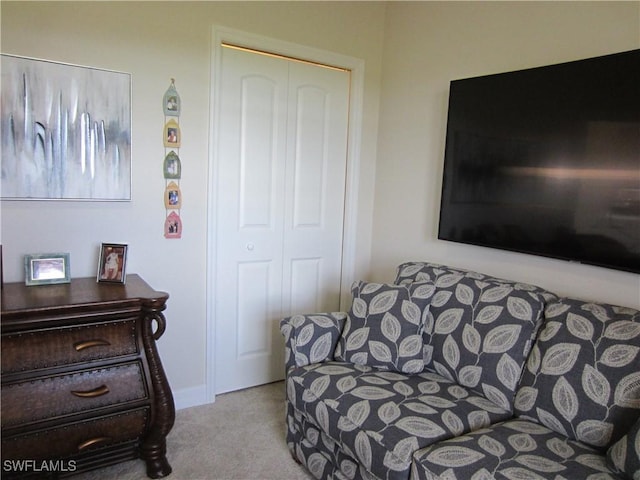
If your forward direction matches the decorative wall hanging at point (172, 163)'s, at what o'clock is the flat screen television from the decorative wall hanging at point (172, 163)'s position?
The flat screen television is roughly at 10 o'clock from the decorative wall hanging.

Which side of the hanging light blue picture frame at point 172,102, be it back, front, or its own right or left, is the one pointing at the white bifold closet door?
left

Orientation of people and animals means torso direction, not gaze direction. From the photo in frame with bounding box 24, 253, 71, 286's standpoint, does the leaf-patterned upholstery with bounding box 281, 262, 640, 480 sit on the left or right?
on its left
